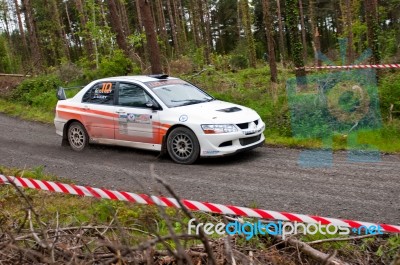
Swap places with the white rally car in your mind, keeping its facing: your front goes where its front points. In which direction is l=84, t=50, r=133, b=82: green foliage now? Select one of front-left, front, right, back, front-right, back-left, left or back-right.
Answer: back-left

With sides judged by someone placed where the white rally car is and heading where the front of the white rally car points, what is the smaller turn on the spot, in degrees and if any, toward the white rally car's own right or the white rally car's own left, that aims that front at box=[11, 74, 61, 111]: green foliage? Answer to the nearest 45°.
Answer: approximately 180°

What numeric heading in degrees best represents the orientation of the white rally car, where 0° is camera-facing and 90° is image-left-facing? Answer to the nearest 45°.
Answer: approximately 315°

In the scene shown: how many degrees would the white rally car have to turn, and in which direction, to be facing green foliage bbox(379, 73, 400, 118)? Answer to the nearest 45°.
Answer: approximately 45° to its left
